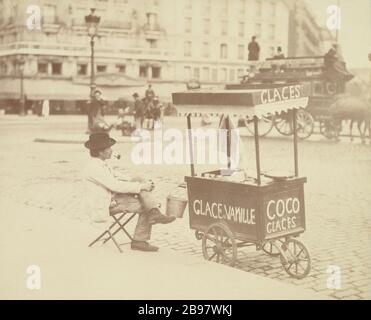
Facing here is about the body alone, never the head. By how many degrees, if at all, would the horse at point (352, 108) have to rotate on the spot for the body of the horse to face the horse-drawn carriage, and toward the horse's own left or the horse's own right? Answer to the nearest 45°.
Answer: approximately 180°

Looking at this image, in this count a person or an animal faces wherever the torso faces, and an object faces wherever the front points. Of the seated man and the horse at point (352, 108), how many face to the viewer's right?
2

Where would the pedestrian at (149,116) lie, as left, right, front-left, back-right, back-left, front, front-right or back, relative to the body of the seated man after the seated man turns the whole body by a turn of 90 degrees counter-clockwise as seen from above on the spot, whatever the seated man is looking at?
front

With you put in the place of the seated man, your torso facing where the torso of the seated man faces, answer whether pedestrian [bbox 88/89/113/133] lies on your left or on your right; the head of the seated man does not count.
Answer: on your left

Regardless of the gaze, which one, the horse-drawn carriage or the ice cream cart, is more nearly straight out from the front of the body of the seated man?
the ice cream cart

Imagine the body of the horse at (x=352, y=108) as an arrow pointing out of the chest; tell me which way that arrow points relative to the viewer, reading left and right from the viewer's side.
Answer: facing to the right of the viewer

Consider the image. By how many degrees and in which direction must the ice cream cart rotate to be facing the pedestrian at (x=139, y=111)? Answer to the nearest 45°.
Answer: approximately 135° to its left

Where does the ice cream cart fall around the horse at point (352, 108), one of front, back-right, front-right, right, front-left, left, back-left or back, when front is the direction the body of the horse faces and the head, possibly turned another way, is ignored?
right

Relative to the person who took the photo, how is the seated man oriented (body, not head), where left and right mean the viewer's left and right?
facing to the right of the viewer

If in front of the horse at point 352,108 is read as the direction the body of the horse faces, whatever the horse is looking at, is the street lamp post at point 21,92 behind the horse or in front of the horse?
behind

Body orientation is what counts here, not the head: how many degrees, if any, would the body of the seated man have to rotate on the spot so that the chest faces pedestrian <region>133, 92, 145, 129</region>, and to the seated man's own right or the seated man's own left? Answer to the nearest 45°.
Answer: approximately 90° to the seated man's own left

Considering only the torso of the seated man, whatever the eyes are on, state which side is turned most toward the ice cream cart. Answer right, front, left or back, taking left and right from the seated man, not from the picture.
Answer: front

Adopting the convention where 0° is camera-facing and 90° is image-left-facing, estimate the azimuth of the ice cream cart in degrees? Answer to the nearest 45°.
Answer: approximately 315°

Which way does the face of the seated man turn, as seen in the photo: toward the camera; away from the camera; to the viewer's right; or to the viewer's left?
to the viewer's right
